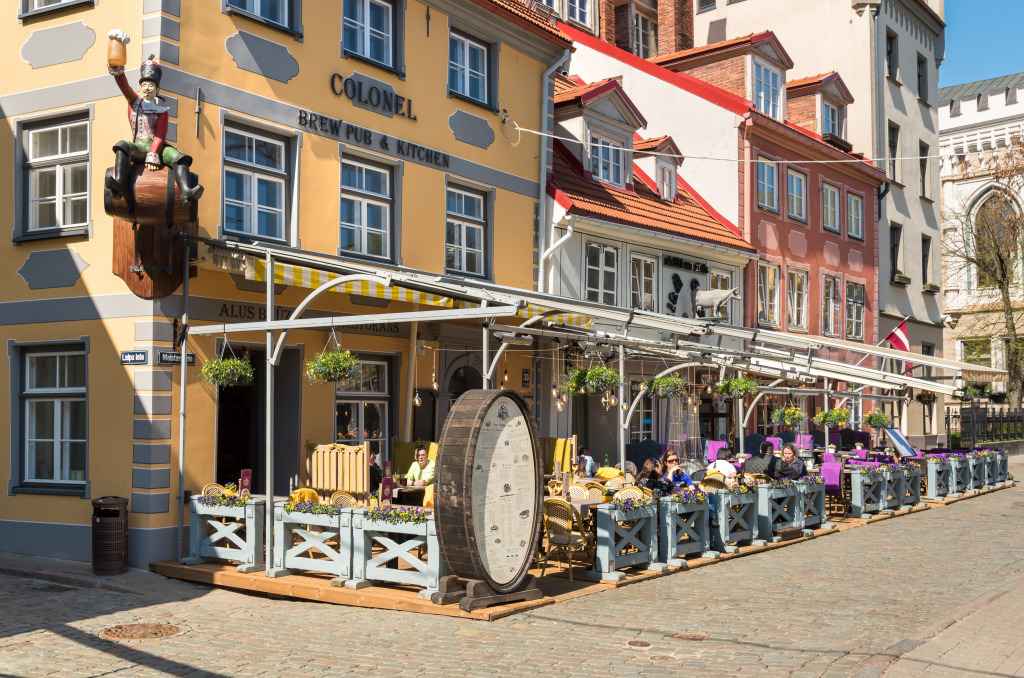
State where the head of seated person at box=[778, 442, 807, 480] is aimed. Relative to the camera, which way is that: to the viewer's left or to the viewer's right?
to the viewer's left

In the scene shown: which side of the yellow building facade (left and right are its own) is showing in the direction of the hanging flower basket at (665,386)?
left

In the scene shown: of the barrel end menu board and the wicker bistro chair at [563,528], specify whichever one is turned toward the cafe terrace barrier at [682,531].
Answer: the wicker bistro chair

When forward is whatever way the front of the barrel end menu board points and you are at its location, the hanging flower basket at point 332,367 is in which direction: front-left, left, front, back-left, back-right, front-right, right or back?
back

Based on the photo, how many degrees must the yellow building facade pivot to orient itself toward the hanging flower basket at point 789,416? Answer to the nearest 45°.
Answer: approximately 90° to its left

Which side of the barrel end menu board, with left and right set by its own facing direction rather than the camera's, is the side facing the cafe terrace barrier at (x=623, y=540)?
left

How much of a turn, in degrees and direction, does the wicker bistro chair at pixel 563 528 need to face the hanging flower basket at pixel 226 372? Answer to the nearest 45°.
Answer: approximately 135° to its left

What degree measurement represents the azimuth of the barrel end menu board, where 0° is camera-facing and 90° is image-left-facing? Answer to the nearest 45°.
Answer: approximately 315°

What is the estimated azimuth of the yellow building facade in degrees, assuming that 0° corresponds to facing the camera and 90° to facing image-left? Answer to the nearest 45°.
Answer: approximately 315°

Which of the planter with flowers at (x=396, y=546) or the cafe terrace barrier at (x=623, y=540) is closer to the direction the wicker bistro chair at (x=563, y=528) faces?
the cafe terrace barrier

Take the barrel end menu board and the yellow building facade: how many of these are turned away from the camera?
0
